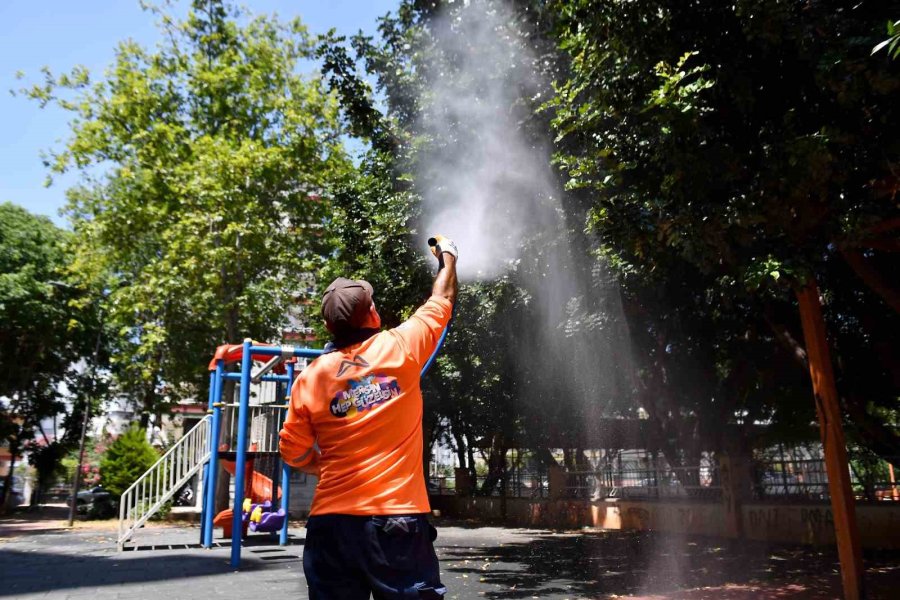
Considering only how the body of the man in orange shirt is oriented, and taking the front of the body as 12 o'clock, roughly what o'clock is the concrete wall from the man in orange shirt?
The concrete wall is roughly at 1 o'clock from the man in orange shirt.

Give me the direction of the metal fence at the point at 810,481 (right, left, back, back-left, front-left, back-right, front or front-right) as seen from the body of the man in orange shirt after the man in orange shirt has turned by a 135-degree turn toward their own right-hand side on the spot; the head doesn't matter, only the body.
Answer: left

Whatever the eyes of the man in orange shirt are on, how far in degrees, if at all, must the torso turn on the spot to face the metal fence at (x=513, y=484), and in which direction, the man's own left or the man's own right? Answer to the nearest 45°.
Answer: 0° — they already face it

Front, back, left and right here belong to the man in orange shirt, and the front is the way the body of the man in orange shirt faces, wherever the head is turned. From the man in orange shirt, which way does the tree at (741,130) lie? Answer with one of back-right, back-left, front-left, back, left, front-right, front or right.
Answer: front-right

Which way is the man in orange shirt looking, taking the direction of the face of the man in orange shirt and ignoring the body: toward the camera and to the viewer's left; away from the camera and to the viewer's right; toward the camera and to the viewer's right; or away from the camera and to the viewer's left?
away from the camera and to the viewer's right

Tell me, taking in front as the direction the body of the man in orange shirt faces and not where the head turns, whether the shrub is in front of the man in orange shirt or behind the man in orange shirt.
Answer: in front

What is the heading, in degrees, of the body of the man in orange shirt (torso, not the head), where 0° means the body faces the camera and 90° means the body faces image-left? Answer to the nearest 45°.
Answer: approximately 180°

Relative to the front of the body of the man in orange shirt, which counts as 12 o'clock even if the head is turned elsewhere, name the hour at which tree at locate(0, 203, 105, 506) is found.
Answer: The tree is roughly at 11 o'clock from the man in orange shirt.

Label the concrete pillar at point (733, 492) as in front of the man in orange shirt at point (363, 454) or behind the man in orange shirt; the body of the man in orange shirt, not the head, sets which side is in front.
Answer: in front

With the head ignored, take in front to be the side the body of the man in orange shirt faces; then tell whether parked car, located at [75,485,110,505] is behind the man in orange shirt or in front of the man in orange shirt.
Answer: in front
